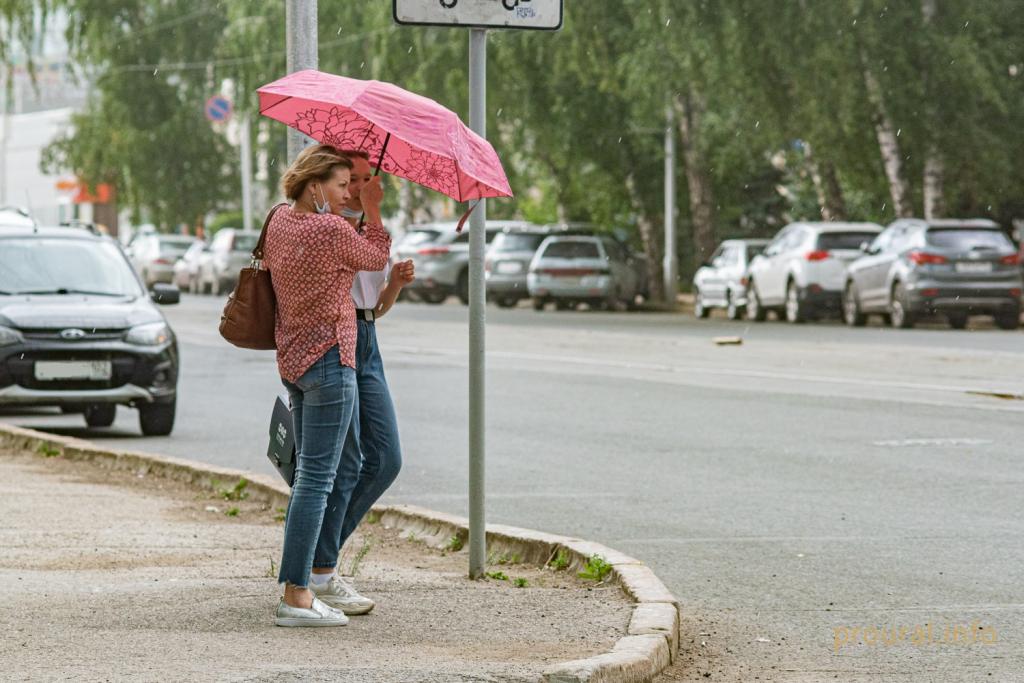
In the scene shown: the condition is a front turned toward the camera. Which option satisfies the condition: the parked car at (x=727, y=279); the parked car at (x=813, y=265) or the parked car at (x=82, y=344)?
the parked car at (x=82, y=344)

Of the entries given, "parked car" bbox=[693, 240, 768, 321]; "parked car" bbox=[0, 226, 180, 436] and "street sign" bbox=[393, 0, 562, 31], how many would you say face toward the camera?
2

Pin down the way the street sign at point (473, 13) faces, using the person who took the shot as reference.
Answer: facing the viewer

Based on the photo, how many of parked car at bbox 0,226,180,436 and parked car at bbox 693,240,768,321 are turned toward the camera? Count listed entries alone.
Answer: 1

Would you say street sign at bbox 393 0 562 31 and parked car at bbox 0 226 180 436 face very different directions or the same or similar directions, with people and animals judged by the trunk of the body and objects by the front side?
same or similar directions

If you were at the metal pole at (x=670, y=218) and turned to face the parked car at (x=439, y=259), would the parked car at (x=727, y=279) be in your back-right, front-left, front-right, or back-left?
back-left

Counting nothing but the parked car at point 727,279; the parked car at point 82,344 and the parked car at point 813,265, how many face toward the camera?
1

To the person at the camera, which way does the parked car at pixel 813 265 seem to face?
facing away from the viewer and to the left of the viewer

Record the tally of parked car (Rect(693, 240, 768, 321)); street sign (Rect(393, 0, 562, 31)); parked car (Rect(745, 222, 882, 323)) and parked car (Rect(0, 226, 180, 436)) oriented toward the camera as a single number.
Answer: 2

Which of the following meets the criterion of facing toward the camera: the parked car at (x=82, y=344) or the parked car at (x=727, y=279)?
the parked car at (x=82, y=344)

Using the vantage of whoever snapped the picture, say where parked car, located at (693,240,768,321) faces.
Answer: facing away from the viewer and to the left of the viewer

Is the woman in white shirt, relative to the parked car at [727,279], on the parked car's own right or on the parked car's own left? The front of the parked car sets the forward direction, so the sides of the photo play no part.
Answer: on the parked car's own left

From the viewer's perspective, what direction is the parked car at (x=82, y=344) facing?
toward the camera

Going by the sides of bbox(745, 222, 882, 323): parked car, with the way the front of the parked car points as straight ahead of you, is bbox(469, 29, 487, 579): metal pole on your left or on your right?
on your left

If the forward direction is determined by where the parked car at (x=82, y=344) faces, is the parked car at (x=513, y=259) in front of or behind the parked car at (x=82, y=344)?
behind
